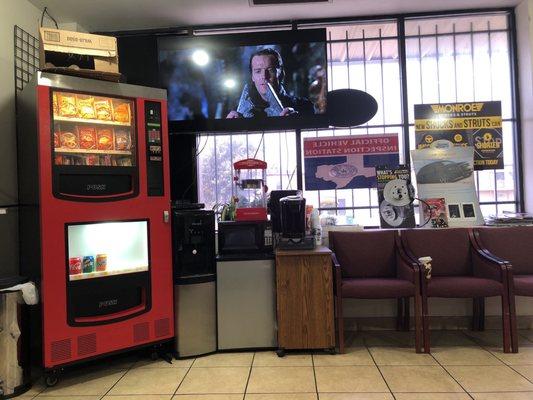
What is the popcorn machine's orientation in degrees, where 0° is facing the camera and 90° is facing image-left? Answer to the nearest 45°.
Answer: approximately 0°

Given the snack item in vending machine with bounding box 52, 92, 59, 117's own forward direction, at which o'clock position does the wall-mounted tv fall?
The wall-mounted tv is roughly at 9 o'clock from the snack item in vending machine.

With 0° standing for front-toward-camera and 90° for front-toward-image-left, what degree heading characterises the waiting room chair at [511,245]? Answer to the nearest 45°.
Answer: approximately 0°

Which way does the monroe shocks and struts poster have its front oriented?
toward the camera

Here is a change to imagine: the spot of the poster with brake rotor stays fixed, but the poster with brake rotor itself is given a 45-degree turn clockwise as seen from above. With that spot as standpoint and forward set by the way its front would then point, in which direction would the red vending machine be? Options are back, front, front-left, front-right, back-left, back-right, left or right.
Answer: front

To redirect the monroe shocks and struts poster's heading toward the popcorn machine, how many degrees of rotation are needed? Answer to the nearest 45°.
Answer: approximately 45° to its right

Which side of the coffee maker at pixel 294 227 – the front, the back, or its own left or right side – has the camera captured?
front

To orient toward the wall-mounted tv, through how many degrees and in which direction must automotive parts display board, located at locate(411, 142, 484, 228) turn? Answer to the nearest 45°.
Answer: approximately 45° to its right
